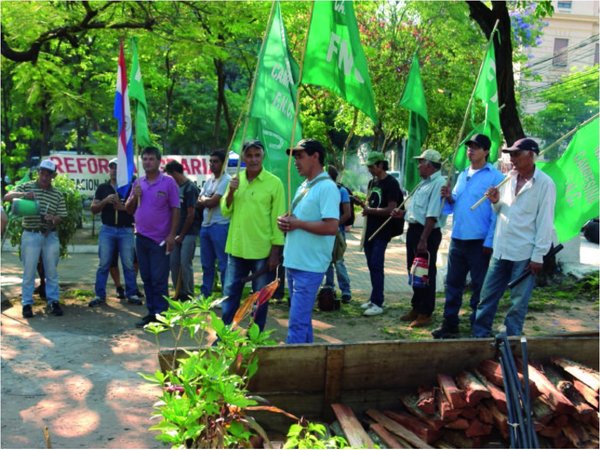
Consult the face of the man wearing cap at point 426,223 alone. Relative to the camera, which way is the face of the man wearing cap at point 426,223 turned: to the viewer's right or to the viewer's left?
to the viewer's left

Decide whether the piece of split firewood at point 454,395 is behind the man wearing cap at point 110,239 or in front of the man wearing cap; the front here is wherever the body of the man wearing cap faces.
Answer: in front

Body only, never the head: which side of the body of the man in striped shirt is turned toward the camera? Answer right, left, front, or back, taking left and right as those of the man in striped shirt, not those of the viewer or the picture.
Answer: front

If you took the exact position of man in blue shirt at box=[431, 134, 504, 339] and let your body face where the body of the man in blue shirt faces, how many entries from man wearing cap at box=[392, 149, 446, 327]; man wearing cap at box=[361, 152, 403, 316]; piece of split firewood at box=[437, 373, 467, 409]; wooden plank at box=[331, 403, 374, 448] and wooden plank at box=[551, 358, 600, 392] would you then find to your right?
2

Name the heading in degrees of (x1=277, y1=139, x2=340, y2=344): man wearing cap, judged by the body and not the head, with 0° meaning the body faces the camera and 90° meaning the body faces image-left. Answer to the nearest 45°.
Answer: approximately 45°

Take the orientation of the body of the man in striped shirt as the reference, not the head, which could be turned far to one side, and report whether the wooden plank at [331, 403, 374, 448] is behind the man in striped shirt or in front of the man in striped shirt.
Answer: in front

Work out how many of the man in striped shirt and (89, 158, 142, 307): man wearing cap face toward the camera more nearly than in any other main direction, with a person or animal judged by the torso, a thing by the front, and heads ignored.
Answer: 2

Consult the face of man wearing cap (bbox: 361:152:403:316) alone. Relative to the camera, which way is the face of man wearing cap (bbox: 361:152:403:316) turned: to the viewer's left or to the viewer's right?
to the viewer's left

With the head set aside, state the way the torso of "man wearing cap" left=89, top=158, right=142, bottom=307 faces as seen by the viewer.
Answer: toward the camera

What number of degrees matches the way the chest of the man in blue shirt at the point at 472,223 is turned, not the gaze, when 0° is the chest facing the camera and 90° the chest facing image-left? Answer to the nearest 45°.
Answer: approximately 45°
